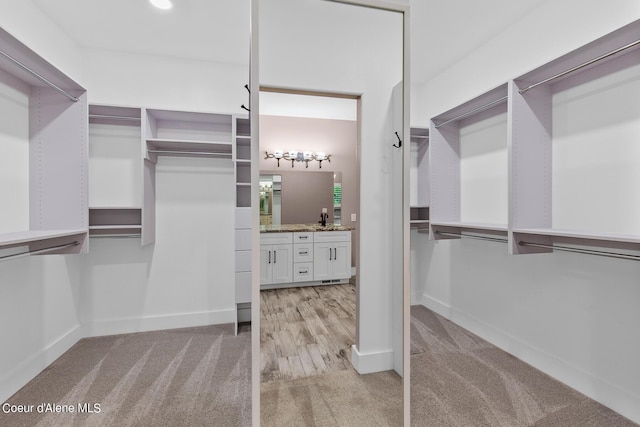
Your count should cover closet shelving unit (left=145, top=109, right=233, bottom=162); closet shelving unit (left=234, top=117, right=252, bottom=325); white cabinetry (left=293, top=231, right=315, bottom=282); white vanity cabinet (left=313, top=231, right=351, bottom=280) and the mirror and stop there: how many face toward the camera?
5

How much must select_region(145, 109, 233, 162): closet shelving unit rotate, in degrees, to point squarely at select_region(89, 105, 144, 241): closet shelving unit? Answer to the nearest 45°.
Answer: approximately 90° to its right

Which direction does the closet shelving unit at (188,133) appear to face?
toward the camera

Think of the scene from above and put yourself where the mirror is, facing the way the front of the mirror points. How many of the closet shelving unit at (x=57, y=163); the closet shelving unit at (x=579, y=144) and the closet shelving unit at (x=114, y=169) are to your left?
1

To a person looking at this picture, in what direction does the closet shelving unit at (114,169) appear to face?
facing the viewer

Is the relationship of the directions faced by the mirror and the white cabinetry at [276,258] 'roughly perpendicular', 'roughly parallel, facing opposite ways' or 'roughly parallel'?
roughly parallel

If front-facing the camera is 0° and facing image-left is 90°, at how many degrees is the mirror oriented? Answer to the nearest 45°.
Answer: approximately 0°

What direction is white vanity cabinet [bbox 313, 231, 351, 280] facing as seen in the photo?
toward the camera

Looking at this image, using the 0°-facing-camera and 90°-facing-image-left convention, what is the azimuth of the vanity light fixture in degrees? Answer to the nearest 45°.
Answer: approximately 0°
